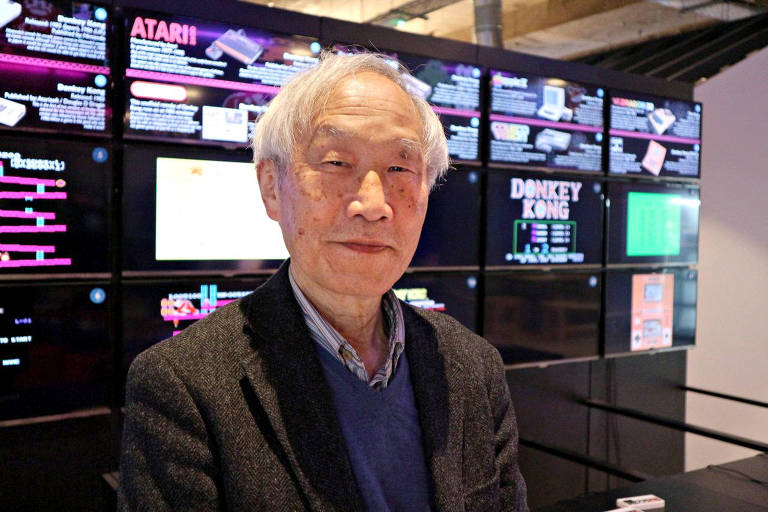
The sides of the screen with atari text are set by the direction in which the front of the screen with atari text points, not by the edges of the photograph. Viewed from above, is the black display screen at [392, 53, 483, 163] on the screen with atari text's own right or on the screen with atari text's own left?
on the screen with atari text's own left

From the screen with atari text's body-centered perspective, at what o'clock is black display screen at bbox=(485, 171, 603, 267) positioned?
The black display screen is roughly at 10 o'clock from the screen with atari text.

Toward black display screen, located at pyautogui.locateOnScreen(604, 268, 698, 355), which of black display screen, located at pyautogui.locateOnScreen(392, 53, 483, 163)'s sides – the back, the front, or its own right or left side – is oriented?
left

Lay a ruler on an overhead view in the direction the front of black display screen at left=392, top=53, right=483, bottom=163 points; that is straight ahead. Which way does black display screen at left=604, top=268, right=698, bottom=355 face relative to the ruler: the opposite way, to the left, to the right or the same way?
the same way

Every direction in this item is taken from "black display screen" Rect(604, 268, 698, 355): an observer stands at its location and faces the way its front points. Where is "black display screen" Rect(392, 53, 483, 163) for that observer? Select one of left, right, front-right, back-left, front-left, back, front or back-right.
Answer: right

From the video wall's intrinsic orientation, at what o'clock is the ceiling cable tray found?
The ceiling cable tray is roughly at 8 o'clock from the video wall.

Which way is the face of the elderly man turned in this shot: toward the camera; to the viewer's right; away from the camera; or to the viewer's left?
toward the camera

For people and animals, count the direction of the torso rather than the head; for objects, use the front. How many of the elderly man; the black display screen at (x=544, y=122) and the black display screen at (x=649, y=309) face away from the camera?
0

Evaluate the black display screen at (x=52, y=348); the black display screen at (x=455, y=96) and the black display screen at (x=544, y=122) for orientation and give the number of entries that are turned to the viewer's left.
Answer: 0

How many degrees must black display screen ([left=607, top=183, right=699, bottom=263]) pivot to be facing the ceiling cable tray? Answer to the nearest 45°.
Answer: approximately 180°

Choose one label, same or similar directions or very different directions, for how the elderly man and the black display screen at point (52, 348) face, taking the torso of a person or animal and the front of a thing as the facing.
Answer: same or similar directions

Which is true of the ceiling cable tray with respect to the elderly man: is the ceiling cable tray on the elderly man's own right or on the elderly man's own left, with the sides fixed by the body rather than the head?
on the elderly man's own left

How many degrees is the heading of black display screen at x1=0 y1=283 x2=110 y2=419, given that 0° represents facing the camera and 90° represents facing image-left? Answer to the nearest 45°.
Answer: approximately 315°

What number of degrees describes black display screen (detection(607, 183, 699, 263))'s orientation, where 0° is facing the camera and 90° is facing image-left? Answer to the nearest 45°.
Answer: approximately 315°

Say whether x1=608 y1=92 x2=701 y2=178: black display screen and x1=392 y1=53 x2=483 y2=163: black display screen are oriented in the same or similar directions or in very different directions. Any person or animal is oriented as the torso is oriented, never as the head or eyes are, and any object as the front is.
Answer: same or similar directions

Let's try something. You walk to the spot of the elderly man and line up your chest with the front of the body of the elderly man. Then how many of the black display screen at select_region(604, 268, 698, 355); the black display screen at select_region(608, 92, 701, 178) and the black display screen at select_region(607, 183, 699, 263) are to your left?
3

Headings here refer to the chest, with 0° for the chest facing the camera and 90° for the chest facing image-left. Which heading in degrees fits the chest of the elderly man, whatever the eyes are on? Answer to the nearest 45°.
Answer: approximately 315°

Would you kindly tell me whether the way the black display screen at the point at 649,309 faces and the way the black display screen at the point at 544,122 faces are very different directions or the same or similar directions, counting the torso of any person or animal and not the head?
same or similar directions

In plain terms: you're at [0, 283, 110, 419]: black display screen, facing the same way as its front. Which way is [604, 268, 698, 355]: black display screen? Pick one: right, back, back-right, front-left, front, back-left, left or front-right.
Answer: front-left
